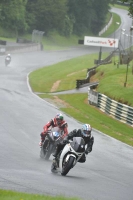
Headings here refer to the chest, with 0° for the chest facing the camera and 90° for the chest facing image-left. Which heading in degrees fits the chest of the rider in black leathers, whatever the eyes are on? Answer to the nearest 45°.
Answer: approximately 315°

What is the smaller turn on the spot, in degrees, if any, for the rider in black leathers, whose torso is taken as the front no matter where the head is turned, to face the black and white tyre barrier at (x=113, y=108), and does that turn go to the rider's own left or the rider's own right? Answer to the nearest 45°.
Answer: approximately 135° to the rider's own left
